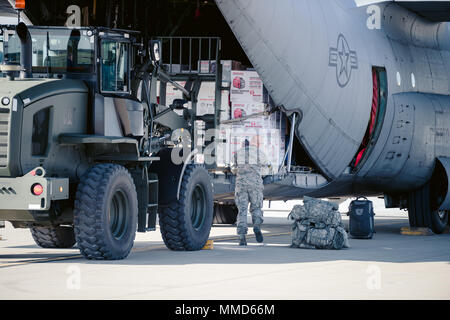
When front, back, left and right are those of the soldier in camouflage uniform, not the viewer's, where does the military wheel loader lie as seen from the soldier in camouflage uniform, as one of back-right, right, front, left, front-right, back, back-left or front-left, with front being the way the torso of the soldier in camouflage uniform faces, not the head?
back-left

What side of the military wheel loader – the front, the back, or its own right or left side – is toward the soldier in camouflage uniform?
front

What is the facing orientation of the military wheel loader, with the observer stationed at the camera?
facing away from the viewer and to the right of the viewer

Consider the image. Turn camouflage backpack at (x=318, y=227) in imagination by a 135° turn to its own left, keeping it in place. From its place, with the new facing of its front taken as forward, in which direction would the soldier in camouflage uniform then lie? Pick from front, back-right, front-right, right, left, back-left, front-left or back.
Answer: back-left

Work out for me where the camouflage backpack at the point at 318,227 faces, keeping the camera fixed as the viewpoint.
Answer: facing the viewer

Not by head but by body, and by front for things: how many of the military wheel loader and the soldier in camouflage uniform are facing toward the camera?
0

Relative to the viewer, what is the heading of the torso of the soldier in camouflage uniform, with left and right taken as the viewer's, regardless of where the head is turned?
facing away from the viewer
